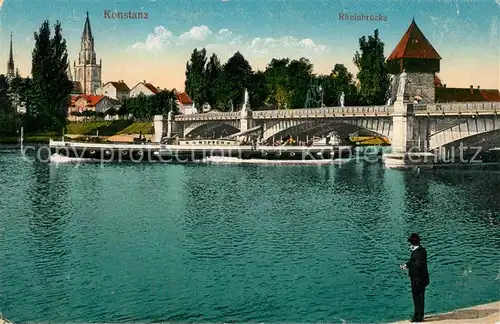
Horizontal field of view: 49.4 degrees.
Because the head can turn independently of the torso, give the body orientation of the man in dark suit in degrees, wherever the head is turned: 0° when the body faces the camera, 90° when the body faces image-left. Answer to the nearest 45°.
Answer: approximately 90°
